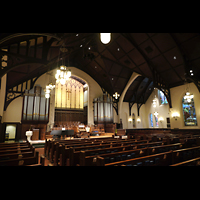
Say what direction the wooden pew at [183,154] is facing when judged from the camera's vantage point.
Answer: facing away from the viewer and to the left of the viewer

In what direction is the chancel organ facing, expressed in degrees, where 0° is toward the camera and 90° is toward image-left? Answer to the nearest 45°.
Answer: approximately 0°

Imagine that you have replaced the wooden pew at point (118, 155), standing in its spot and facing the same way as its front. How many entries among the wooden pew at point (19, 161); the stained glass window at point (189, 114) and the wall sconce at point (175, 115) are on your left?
1

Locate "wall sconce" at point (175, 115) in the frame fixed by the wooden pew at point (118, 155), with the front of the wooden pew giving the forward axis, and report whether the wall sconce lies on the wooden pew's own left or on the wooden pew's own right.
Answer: on the wooden pew's own right

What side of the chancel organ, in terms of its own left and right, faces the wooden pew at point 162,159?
front

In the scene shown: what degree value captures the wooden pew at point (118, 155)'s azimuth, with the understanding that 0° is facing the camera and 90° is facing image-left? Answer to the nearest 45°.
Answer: approximately 135°

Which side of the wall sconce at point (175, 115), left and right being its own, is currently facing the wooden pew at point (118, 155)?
front

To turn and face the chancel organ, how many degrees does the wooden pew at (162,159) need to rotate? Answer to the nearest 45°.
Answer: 0° — it already faces it

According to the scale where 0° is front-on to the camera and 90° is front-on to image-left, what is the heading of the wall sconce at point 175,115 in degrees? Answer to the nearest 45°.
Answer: approximately 0°

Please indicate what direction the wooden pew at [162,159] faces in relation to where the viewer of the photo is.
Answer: facing away from the viewer and to the left of the viewer
